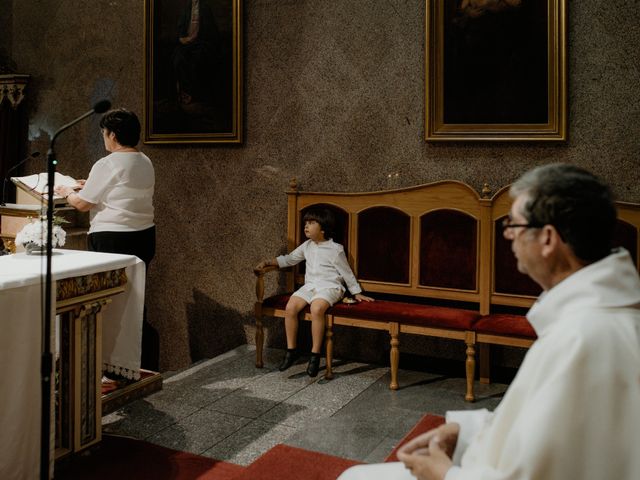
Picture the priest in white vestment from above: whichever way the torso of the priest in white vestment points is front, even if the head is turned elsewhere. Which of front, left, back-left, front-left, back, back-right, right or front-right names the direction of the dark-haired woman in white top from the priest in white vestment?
front-right

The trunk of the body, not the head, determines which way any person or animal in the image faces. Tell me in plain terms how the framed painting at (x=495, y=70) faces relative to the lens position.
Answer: facing the viewer

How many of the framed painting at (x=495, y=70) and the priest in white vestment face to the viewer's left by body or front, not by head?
1

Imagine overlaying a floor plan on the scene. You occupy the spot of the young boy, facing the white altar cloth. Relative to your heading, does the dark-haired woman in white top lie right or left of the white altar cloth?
right

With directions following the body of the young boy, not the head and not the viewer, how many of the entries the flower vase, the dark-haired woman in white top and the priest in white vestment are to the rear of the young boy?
0

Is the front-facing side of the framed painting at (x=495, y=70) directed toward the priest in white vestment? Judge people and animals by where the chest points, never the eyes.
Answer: yes

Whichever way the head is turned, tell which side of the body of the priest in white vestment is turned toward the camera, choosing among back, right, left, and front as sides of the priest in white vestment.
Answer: left

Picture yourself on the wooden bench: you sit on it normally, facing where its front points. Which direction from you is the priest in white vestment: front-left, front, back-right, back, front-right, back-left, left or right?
front-left

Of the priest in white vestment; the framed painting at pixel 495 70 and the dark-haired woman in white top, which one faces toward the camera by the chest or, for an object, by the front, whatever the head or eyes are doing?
the framed painting

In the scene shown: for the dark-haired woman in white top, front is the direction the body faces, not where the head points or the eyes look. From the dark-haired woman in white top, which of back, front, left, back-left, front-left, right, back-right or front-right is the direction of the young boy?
back-right

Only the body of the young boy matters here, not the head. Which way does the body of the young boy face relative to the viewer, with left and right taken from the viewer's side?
facing the viewer and to the left of the viewer

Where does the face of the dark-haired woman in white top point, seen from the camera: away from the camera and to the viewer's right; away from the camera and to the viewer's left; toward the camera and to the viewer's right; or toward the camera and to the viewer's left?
away from the camera and to the viewer's left

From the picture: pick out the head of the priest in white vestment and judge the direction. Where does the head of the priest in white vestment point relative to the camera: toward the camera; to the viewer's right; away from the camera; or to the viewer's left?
to the viewer's left

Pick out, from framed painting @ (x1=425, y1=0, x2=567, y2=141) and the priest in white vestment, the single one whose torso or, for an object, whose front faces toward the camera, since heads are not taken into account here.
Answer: the framed painting

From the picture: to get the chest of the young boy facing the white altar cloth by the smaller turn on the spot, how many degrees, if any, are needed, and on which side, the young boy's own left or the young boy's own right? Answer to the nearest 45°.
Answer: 0° — they already face it

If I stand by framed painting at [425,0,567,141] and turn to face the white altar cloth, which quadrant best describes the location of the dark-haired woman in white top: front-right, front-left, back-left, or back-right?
front-right

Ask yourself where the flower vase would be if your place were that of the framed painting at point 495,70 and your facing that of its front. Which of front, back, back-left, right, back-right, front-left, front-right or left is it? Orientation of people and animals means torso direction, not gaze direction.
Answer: front-right

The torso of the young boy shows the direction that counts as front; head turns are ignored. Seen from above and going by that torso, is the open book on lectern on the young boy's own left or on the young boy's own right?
on the young boy's own right
